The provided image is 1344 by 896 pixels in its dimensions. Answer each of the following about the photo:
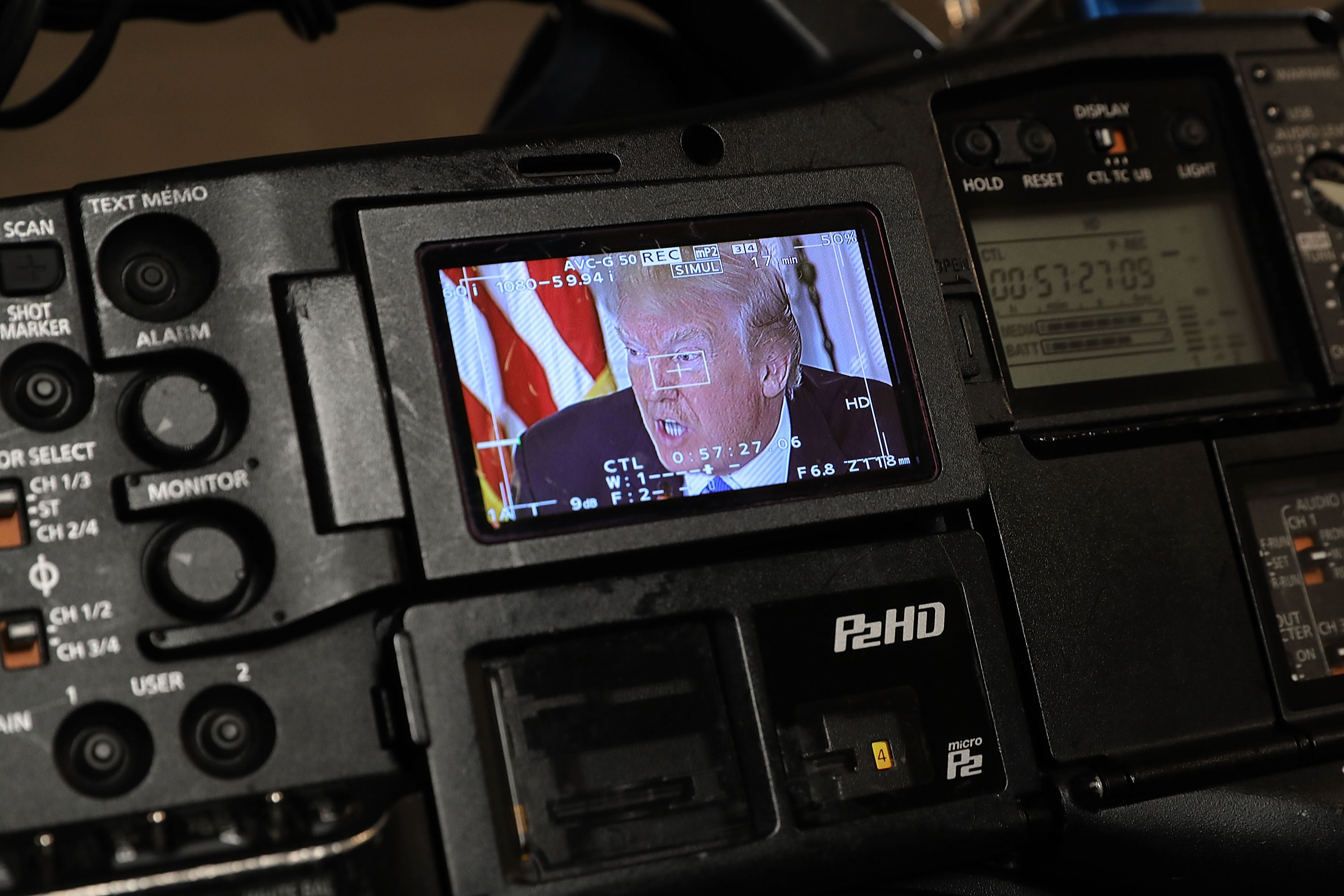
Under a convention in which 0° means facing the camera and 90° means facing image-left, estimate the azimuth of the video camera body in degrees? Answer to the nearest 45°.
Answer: approximately 90°

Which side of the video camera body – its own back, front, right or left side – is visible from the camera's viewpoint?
left
